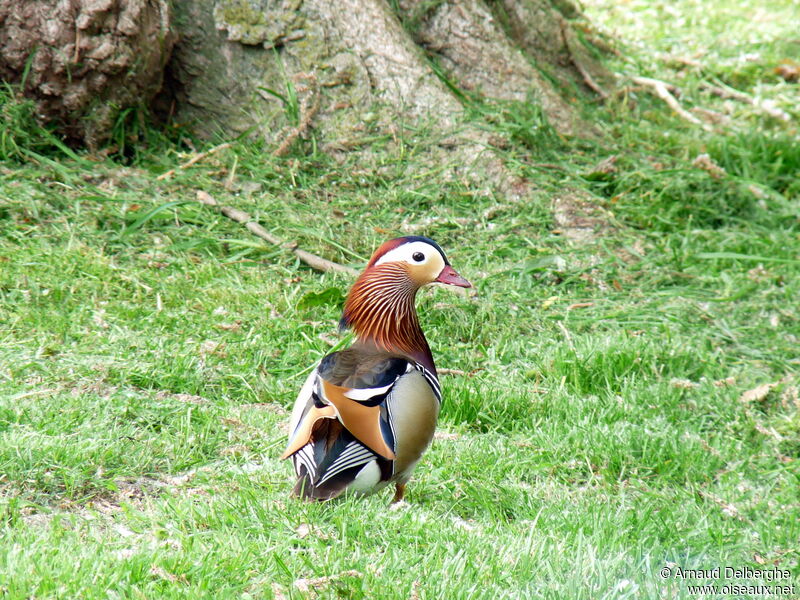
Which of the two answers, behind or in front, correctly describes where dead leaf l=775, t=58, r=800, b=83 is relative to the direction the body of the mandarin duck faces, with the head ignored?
in front

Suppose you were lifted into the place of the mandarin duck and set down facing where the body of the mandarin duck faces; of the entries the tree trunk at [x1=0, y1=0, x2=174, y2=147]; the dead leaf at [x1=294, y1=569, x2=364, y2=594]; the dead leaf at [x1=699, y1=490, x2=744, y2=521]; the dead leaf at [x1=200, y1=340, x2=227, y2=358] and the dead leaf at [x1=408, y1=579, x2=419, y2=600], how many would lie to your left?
2

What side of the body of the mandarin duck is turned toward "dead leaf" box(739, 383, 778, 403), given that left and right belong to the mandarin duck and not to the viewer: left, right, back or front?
front

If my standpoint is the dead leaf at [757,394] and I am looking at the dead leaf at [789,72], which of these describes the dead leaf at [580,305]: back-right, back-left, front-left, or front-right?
front-left

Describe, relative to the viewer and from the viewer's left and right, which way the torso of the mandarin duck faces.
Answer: facing away from the viewer and to the right of the viewer

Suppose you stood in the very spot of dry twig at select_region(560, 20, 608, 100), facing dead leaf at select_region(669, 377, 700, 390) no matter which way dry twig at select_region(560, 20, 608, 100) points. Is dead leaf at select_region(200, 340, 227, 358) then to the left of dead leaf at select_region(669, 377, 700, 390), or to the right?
right

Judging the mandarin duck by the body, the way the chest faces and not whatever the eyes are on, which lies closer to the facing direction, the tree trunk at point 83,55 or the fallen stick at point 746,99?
the fallen stick

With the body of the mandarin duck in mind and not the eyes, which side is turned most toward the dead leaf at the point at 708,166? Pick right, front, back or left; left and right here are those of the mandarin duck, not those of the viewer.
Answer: front

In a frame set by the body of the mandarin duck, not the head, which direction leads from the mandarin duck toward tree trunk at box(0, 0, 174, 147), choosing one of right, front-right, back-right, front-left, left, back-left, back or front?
left

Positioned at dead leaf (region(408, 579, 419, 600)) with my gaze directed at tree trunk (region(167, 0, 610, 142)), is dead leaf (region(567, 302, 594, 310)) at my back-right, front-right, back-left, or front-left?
front-right

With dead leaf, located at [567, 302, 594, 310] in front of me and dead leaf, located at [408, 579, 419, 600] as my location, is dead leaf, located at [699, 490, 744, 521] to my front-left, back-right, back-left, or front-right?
front-right

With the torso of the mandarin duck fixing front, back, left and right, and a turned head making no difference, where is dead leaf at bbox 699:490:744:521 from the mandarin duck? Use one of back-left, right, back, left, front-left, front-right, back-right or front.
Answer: front-right

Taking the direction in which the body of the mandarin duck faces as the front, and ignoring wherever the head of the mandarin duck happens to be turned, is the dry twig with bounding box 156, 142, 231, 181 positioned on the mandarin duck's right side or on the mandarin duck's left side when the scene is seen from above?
on the mandarin duck's left side

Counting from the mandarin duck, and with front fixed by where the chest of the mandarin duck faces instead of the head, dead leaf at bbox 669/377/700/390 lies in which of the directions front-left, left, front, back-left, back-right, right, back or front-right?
front

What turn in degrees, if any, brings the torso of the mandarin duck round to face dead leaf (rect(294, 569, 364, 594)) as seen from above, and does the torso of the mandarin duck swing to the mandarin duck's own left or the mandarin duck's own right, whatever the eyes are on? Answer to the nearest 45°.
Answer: approximately 135° to the mandarin duck's own right
